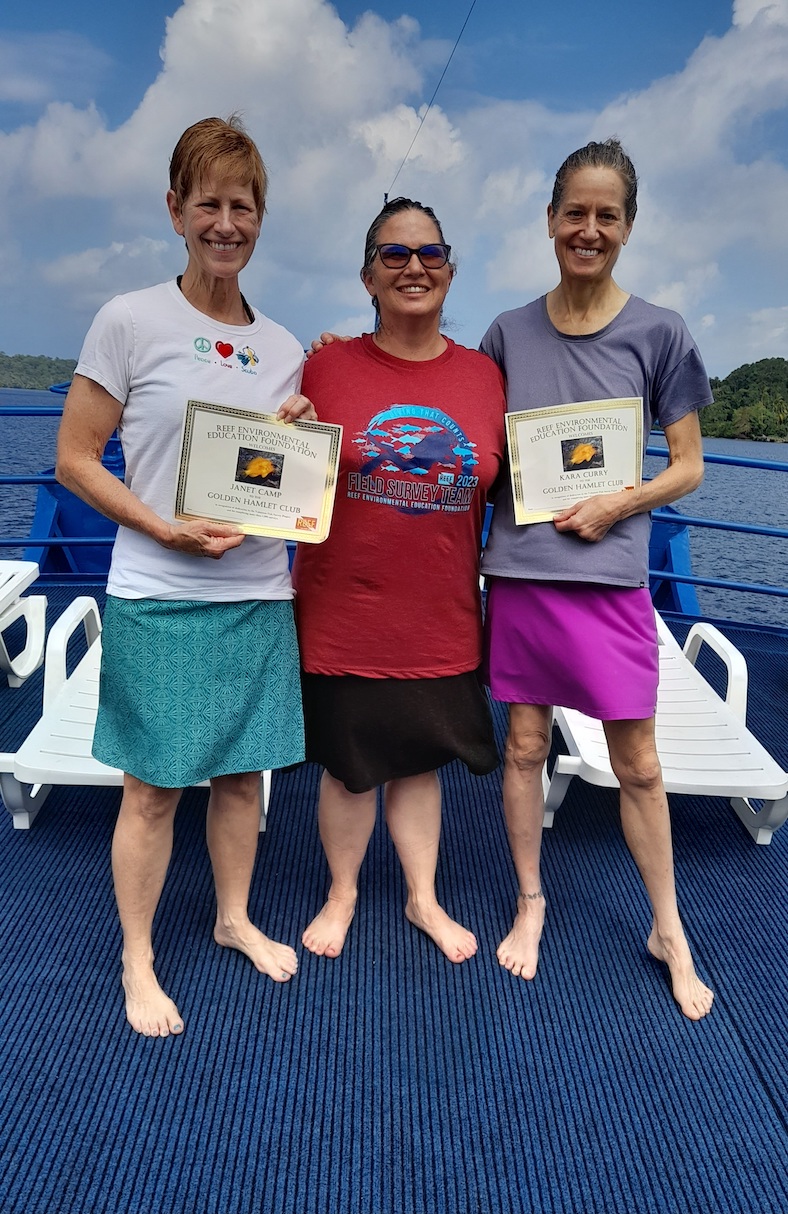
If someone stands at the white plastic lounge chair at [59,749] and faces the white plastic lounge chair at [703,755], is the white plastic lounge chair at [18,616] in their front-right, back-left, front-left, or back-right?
back-left

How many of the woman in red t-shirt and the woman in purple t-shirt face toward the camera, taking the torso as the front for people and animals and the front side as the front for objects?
2

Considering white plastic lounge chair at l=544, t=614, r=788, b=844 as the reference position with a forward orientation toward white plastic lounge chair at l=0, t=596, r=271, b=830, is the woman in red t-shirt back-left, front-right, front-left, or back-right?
front-left

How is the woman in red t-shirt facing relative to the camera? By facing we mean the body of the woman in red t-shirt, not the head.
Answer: toward the camera

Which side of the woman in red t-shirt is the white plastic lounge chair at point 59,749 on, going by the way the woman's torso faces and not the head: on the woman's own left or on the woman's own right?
on the woman's own right

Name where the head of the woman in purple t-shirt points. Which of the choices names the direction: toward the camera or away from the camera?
toward the camera

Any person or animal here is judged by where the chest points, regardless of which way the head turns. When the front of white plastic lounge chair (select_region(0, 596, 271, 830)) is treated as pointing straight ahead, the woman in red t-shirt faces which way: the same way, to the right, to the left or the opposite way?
the same way

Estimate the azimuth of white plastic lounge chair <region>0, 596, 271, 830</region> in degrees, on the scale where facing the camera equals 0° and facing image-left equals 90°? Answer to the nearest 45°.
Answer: approximately 0°

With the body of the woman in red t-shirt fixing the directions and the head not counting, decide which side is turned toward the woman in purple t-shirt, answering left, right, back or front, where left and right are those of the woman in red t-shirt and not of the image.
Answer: left

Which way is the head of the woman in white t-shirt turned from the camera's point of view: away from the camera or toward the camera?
toward the camera

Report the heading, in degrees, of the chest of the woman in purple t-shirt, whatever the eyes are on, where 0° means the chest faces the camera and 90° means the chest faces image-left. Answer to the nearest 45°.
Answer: approximately 0°

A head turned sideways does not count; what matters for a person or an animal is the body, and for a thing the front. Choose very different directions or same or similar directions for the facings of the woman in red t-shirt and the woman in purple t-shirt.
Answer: same or similar directions

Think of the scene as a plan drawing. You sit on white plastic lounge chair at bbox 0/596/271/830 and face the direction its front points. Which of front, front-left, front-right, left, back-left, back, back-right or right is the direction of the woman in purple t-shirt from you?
front-left
